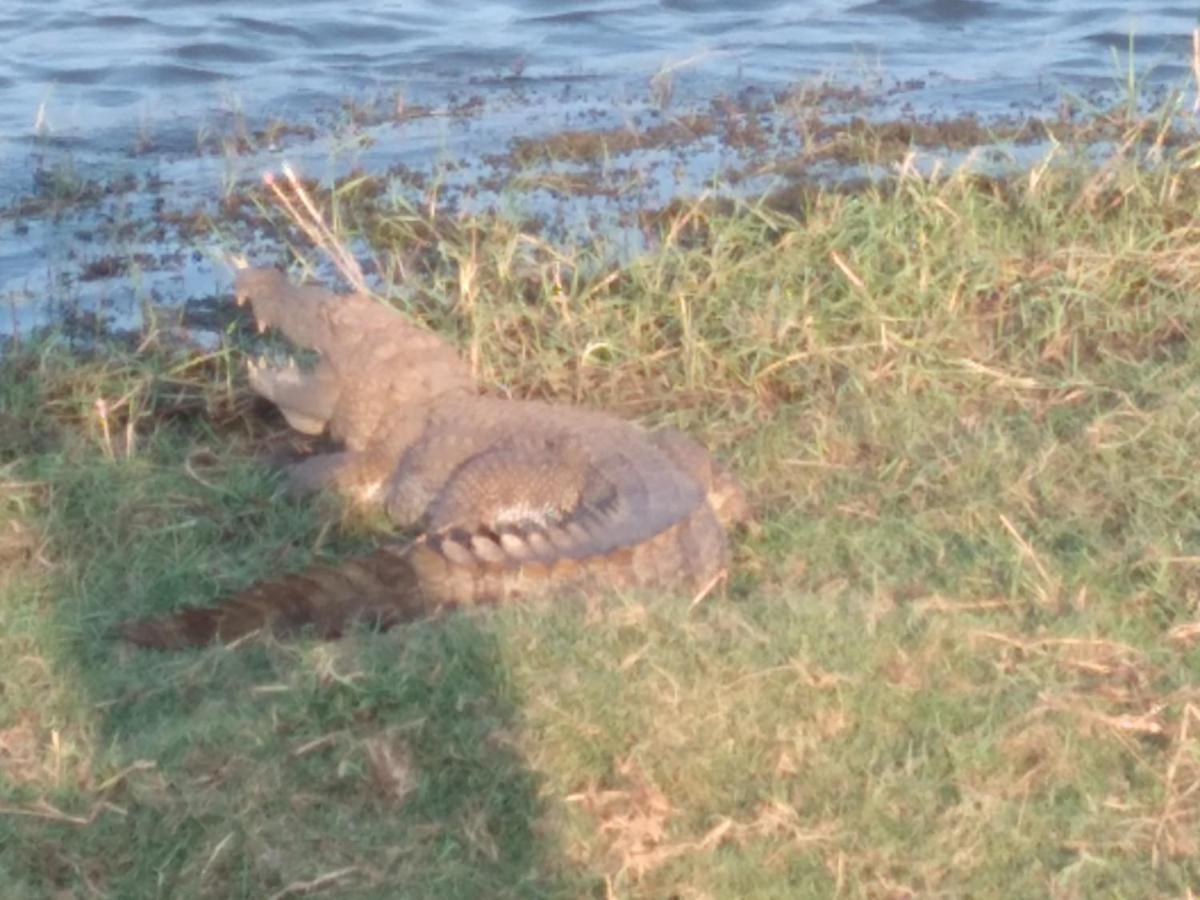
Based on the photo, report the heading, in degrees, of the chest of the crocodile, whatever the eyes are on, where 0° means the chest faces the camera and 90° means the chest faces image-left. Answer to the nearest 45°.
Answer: approximately 90°
